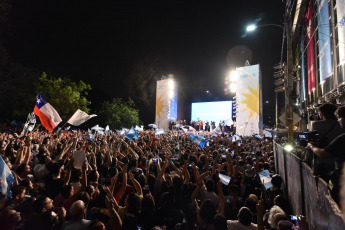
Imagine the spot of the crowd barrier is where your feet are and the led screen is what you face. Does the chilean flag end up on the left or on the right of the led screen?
left

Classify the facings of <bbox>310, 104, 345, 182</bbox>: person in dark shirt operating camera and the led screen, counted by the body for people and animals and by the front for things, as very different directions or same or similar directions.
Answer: very different directions

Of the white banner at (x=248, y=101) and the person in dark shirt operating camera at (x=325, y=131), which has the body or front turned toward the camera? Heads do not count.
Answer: the white banner

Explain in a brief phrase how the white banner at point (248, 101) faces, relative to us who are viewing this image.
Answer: facing the viewer

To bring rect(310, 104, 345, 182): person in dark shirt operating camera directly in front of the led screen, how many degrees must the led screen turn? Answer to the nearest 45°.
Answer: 0° — it already faces them

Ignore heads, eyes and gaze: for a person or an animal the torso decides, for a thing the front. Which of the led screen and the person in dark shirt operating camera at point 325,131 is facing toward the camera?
the led screen

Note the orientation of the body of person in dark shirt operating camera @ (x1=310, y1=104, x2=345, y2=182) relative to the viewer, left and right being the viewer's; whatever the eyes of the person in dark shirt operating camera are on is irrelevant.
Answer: facing away from the viewer and to the left of the viewer

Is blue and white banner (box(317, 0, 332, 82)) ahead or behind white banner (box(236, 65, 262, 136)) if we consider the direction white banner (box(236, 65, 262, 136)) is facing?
ahead

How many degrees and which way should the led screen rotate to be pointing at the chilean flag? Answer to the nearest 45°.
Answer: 0° — it already faces it

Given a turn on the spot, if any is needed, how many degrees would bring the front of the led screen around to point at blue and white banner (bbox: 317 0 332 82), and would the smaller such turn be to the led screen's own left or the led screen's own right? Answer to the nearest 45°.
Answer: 0° — it already faces it

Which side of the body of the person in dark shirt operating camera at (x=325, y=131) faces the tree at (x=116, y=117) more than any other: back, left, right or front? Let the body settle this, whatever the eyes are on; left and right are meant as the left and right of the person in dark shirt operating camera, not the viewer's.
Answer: front

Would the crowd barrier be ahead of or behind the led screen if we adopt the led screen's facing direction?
ahead

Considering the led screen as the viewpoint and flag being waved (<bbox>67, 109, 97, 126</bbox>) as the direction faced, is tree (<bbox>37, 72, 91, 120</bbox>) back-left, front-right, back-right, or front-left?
front-right

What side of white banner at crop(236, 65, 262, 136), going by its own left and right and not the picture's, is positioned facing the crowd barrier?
front

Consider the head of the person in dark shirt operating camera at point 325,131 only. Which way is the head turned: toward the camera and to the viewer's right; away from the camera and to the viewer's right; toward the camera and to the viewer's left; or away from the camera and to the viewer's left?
away from the camera and to the viewer's left

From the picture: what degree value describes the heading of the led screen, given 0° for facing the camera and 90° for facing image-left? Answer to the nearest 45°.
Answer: approximately 0°

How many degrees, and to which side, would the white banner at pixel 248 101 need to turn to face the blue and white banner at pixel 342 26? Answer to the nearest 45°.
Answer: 0° — it already faces it
